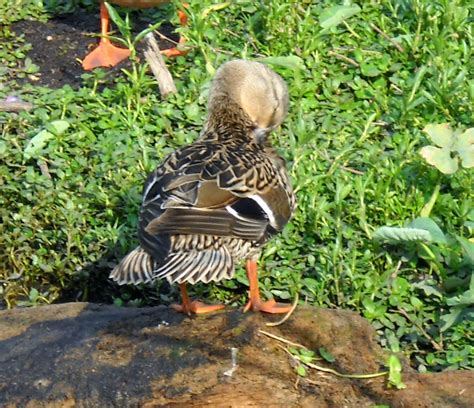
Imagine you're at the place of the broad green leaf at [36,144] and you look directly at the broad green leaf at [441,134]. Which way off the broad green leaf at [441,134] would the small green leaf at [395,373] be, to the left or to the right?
right

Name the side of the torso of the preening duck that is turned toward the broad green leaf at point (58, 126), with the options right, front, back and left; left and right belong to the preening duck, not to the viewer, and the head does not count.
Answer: left

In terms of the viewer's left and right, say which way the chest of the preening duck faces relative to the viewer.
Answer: facing away from the viewer and to the right of the viewer

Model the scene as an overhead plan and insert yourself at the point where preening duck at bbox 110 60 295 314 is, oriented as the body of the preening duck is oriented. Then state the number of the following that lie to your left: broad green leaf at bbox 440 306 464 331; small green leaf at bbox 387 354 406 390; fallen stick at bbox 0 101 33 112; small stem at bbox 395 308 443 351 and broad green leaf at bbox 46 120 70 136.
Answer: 2

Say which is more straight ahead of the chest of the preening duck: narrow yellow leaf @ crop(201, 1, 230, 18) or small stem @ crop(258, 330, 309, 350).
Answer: the narrow yellow leaf

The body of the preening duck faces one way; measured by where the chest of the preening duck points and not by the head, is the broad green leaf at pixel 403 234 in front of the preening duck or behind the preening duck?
in front

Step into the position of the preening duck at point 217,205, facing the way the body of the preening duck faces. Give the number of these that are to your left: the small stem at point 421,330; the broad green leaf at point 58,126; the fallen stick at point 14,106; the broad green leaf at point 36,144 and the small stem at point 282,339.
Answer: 3

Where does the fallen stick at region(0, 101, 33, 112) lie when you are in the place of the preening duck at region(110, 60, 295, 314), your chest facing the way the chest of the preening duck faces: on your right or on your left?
on your left

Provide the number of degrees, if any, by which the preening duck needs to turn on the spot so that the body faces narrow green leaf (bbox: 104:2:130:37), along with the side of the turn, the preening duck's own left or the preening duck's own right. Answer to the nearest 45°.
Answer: approximately 45° to the preening duck's own left

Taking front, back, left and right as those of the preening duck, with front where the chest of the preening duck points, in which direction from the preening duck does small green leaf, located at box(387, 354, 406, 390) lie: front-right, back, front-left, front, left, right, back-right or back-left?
right
